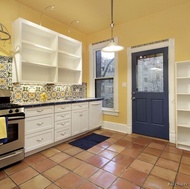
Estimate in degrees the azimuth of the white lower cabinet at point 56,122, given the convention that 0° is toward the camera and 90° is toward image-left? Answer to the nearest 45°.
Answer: approximately 315°

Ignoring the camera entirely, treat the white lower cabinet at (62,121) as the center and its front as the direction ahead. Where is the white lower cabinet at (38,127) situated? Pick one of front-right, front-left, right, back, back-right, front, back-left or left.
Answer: right

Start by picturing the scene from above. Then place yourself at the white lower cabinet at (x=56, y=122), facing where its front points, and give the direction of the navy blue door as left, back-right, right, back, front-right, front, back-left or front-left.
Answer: front-left

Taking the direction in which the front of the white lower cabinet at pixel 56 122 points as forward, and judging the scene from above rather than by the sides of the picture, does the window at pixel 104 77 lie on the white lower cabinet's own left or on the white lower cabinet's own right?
on the white lower cabinet's own left

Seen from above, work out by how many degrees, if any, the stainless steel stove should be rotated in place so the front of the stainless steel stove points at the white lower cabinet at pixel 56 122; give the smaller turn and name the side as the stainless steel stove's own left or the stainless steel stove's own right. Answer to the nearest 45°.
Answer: approximately 90° to the stainless steel stove's own left

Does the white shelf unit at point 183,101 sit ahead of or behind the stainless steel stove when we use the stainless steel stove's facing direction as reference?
ahead

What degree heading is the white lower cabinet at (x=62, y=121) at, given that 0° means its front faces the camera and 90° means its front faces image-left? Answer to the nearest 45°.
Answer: approximately 315°

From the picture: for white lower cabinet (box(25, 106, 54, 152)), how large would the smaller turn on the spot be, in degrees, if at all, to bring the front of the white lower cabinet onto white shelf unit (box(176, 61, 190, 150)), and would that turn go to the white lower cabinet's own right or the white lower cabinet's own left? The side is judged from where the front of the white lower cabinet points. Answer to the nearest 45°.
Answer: approximately 45° to the white lower cabinet's own left
